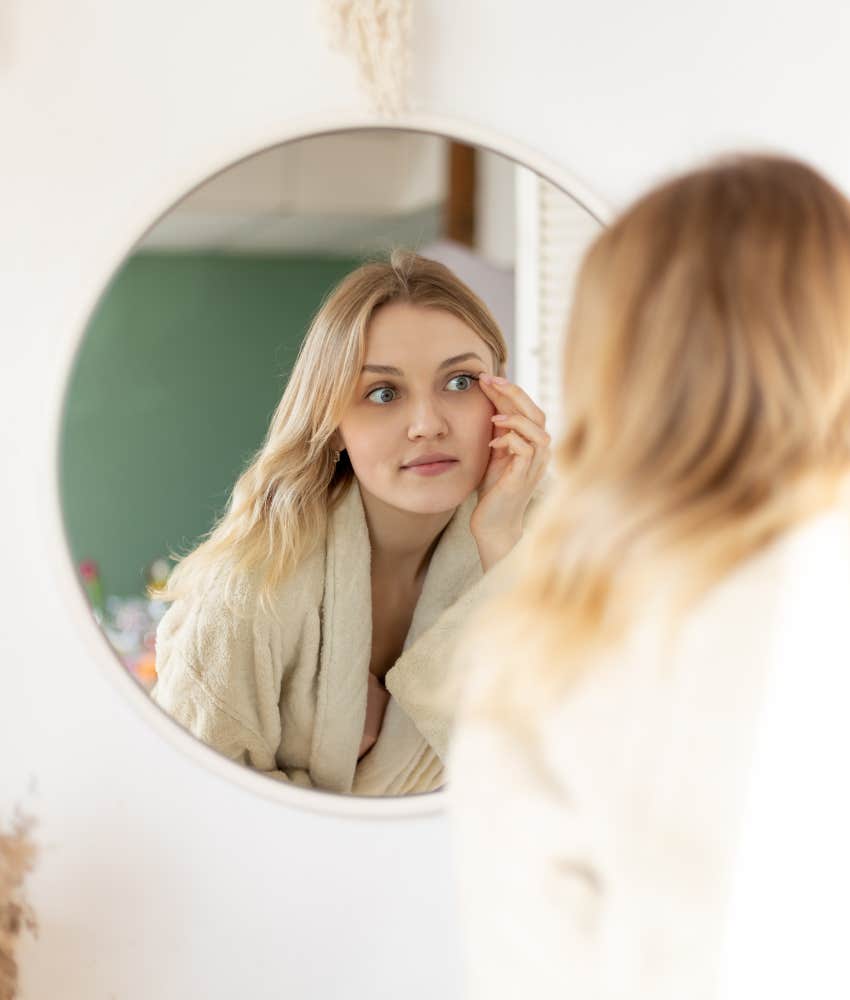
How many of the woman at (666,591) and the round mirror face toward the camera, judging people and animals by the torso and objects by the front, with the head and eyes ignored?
1

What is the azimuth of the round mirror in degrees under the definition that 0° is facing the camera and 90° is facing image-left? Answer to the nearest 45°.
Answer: approximately 0°

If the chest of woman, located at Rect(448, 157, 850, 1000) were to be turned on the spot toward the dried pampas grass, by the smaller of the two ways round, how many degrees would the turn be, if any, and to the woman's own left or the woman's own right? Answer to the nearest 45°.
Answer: approximately 90° to the woman's own left
